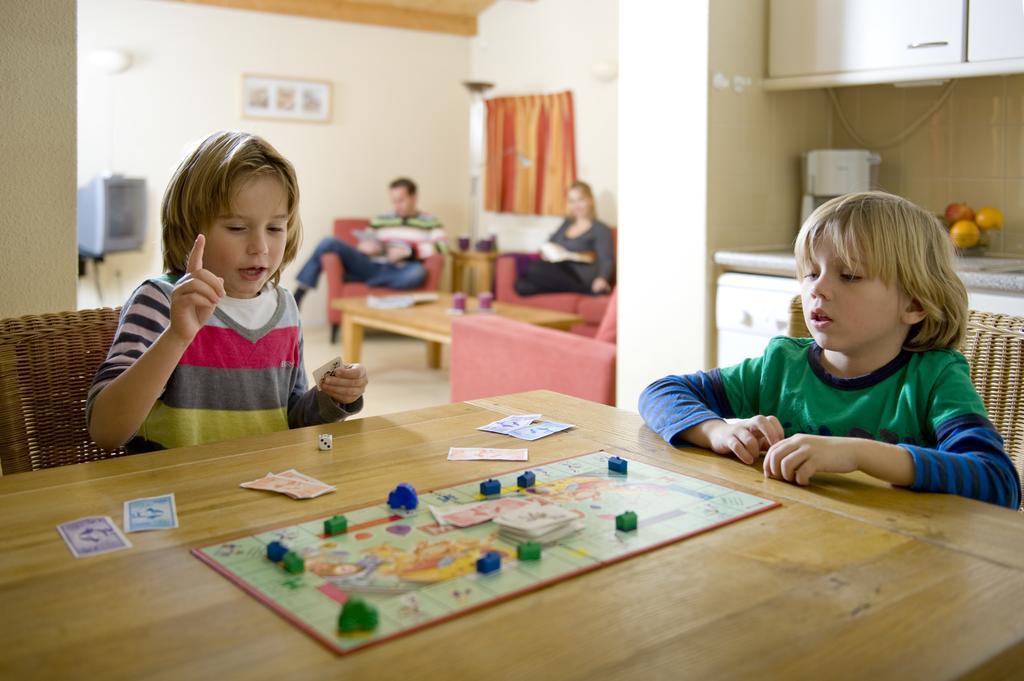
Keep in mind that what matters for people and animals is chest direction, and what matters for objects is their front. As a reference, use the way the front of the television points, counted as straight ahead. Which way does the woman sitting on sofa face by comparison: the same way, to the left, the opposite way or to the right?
to the right

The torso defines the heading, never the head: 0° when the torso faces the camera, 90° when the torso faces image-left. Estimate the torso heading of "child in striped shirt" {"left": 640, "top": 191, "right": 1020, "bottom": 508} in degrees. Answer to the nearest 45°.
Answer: approximately 45°

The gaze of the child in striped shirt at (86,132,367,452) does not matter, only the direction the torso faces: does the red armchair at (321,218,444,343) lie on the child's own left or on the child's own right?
on the child's own left

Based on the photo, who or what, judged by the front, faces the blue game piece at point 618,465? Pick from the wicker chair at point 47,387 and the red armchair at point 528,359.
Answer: the wicker chair

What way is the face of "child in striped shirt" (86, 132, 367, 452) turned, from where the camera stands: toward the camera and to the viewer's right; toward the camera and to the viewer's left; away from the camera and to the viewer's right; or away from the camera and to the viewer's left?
toward the camera and to the viewer's right

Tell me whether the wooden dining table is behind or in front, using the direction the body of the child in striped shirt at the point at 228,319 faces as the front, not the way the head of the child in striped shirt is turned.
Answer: in front

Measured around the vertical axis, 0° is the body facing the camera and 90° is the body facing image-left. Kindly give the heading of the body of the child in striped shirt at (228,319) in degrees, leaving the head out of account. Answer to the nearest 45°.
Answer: approximately 315°

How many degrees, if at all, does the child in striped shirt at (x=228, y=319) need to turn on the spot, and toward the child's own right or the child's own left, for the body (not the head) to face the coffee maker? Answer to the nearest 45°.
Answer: approximately 90° to the child's own left

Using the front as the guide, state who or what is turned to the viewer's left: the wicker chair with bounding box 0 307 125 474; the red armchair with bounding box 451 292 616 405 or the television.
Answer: the red armchair
